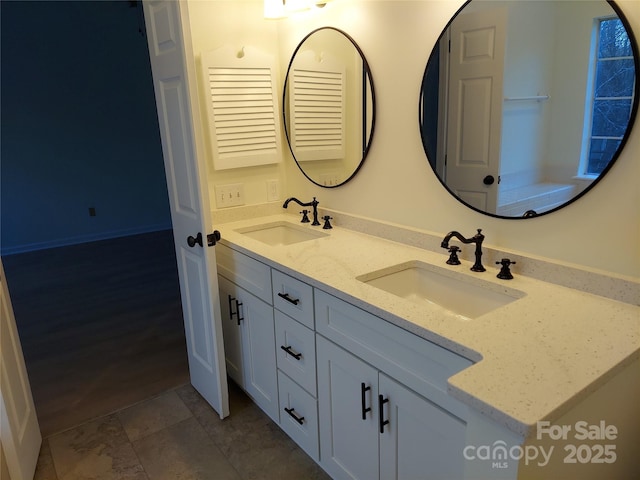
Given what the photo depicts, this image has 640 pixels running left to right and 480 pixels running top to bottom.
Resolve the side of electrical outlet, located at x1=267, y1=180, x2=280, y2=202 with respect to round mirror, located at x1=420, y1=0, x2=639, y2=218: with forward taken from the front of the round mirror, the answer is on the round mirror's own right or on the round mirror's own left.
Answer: on the round mirror's own right

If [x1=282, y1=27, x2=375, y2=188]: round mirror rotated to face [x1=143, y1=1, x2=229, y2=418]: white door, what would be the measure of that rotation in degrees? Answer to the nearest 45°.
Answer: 0° — it already faces it

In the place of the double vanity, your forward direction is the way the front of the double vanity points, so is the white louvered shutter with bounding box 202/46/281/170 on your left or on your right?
on your right

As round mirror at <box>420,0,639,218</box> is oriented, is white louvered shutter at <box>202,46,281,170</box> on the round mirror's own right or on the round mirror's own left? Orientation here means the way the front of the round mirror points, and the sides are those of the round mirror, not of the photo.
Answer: on the round mirror's own right

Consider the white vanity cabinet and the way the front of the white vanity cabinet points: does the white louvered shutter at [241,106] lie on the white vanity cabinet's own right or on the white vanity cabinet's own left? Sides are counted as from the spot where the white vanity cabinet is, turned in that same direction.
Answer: on the white vanity cabinet's own right

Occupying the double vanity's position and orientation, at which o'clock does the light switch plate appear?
The light switch plate is roughly at 3 o'clock from the double vanity.

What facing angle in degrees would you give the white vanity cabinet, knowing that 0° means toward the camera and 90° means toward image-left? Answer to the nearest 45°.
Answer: approximately 45°

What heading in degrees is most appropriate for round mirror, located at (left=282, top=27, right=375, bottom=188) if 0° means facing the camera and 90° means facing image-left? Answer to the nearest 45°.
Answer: approximately 45°

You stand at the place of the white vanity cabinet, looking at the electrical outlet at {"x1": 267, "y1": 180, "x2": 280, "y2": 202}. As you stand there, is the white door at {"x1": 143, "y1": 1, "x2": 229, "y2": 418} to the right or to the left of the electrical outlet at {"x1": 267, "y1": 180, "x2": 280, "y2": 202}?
left
